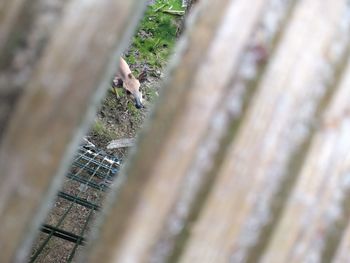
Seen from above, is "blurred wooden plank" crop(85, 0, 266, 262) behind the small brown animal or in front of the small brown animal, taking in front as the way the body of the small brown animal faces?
in front

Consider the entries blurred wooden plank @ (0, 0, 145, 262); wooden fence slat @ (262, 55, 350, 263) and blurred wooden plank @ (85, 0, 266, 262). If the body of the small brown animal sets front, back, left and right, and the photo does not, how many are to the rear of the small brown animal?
0

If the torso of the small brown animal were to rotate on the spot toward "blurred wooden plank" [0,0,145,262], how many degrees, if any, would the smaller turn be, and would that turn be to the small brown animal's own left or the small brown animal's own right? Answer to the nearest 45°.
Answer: approximately 45° to the small brown animal's own right

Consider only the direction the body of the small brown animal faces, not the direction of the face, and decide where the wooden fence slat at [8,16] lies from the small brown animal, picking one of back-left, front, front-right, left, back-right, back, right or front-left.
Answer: front-right

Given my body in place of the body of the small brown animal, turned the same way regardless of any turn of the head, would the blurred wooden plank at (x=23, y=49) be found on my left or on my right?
on my right

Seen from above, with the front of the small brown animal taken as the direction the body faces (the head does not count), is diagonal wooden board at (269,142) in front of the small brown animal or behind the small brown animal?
in front

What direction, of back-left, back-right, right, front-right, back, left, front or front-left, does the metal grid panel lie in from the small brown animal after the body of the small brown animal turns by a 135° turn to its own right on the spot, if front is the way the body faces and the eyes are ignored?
left
